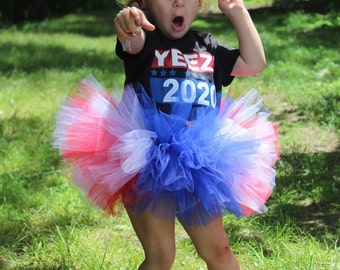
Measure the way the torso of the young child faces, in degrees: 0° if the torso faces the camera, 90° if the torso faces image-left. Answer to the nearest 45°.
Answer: approximately 0°
